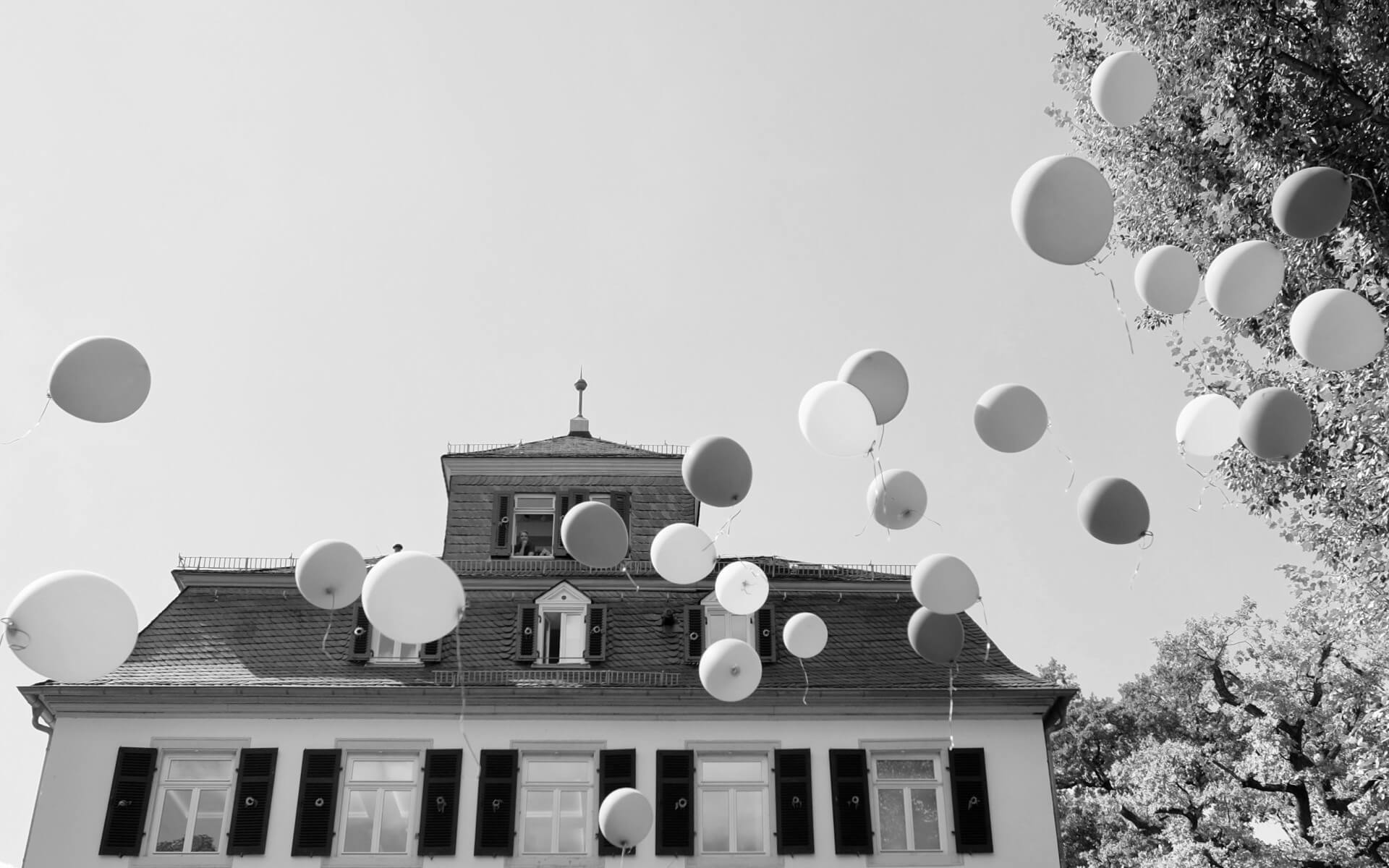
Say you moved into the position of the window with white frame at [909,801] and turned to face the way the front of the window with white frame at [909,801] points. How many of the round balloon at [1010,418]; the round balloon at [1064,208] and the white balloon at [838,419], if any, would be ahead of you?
3

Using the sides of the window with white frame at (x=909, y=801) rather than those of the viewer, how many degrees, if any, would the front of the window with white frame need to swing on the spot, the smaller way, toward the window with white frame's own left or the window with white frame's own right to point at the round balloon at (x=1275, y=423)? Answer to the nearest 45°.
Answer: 0° — it already faces it

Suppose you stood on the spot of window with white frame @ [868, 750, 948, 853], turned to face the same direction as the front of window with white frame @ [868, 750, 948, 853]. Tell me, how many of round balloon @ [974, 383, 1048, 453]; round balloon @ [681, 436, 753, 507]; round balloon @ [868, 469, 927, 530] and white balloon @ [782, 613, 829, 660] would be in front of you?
4

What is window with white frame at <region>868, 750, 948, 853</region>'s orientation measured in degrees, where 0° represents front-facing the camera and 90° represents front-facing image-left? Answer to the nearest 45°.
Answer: approximately 0°

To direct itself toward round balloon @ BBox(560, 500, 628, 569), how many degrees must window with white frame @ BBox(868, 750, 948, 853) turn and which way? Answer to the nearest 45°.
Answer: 0° — it already faces it

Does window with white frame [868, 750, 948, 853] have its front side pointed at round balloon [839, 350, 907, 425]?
yes

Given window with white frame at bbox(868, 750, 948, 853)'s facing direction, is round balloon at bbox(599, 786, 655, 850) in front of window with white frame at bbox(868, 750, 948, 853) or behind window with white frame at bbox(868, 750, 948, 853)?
in front

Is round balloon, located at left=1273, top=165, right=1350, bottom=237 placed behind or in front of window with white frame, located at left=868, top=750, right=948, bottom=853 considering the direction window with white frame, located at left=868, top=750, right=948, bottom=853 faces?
in front

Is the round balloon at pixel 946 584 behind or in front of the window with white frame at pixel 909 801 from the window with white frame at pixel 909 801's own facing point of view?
in front

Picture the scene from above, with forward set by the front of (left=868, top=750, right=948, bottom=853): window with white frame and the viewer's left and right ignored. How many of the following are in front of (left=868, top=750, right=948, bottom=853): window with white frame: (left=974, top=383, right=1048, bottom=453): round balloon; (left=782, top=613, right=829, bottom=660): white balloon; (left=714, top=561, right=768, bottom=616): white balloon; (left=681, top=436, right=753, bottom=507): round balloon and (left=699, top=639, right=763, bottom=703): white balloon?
5
